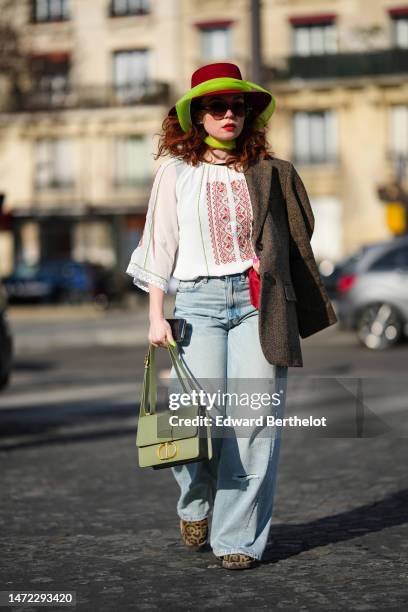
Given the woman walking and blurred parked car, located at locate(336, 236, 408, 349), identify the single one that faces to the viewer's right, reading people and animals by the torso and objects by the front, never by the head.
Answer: the blurred parked car

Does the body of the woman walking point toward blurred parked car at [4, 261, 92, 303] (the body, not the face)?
no

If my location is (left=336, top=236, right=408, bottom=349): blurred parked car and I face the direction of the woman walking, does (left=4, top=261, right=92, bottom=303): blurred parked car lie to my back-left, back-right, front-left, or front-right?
back-right

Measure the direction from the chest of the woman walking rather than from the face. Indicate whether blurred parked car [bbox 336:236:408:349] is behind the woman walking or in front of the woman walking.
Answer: behind

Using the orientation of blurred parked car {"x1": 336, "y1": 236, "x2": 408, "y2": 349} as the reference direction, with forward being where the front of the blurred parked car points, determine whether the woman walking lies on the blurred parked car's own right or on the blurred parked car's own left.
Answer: on the blurred parked car's own right

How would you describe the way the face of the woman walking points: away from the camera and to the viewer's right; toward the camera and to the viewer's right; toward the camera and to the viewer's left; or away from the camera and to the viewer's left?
toward the camera and to the viewer's right

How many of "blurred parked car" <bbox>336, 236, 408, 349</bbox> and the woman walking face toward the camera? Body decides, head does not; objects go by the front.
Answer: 1

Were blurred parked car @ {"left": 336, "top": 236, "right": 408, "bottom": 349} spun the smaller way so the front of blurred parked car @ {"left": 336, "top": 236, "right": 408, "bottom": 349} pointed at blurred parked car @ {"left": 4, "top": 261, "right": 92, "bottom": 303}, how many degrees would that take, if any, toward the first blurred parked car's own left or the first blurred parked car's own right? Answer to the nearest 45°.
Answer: approximately 135° to the first blurred parked car's own left

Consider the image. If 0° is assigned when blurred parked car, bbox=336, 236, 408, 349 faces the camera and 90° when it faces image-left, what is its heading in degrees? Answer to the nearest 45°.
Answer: approximately 270°

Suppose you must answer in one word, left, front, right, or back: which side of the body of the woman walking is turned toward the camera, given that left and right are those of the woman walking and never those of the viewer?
front
